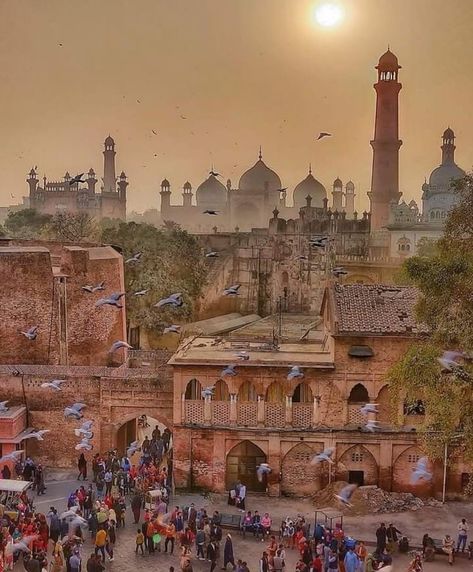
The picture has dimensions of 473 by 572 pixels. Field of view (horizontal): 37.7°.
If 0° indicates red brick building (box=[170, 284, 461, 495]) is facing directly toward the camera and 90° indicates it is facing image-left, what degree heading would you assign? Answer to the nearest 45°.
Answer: approximately 0°

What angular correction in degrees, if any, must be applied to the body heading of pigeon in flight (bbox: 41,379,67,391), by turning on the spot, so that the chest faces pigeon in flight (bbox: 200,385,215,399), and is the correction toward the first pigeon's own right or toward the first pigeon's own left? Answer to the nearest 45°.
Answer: approximately 135° to the first pigeon's own left

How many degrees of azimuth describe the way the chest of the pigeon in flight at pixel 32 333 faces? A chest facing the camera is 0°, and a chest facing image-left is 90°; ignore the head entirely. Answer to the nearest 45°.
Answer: approximately 90°

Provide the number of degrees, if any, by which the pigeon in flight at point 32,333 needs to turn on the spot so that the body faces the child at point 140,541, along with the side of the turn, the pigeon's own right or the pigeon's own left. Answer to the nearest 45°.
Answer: approximately 90° to the pigeon's own left

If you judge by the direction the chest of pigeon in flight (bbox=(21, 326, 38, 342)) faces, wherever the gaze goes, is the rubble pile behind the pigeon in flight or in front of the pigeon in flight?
behind

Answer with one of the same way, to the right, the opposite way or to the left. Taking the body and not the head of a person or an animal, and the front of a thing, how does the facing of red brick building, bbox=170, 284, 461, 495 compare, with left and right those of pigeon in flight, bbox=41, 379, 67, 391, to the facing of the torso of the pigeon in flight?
to the left

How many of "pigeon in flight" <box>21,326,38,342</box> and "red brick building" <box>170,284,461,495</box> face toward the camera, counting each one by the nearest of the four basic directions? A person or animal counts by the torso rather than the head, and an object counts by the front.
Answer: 1

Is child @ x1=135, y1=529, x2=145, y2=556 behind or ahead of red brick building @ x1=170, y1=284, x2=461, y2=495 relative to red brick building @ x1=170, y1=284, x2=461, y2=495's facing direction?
ahead

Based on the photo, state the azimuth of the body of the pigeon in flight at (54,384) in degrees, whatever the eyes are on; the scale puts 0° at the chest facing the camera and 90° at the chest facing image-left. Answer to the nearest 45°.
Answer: approximately 90°

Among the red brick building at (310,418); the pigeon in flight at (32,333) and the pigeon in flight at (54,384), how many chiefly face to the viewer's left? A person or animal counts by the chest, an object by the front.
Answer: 2
